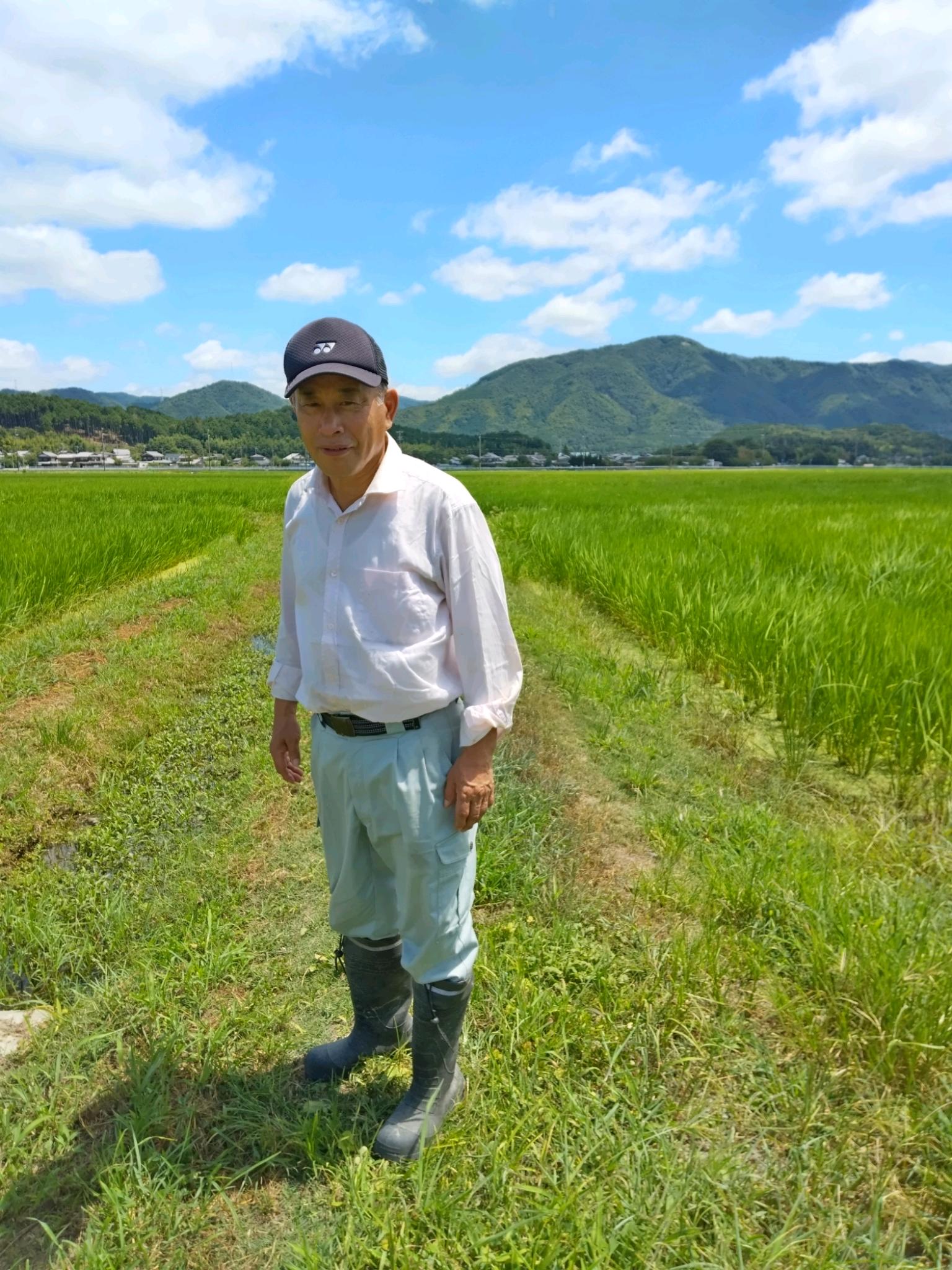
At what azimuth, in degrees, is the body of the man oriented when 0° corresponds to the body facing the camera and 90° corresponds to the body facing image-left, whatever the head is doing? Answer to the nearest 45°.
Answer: approximately 45°
